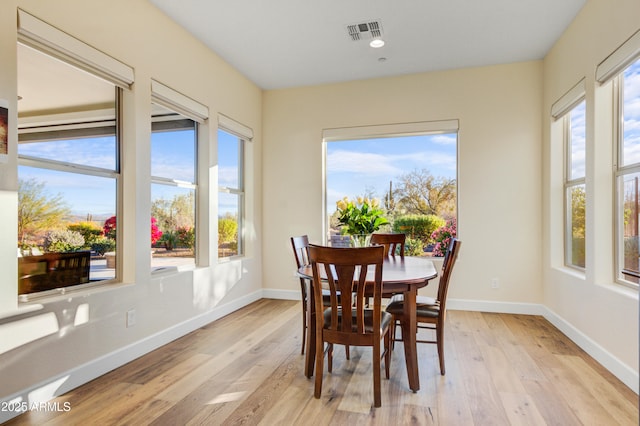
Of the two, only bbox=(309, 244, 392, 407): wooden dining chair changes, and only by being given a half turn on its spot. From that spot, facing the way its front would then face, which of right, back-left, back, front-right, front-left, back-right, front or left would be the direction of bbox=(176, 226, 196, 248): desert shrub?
back-right

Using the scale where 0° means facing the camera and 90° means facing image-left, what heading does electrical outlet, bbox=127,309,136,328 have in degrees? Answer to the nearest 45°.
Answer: approximately 315°

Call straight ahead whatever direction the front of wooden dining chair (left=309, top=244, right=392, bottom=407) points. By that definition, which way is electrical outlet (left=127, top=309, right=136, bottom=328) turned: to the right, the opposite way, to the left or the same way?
to the right

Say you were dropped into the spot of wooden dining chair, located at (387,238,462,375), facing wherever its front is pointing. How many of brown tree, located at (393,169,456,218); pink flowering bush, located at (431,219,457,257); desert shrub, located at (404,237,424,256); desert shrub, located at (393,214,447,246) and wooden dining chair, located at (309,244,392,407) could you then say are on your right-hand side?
4

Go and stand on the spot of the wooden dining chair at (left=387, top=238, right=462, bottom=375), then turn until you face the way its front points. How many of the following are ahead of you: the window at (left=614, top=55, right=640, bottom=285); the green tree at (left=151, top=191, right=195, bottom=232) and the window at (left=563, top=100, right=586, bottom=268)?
1

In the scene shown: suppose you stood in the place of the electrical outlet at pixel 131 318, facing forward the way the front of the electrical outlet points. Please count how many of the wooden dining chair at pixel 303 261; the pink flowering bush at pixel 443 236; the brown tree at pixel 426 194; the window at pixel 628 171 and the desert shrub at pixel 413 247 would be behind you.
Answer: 0

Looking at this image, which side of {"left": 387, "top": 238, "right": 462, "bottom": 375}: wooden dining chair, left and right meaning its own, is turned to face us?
left

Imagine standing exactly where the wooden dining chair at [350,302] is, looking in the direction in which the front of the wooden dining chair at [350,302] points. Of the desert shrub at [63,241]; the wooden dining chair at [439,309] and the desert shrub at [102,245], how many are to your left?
2

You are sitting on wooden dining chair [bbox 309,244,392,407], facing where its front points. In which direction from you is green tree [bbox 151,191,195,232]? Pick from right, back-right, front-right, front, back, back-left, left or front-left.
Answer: front-left

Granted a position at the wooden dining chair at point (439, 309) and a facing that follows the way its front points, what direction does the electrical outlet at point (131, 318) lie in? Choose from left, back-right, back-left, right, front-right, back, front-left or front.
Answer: front

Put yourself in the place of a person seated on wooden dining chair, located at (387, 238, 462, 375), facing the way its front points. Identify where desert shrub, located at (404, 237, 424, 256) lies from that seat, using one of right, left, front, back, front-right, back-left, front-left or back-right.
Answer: right

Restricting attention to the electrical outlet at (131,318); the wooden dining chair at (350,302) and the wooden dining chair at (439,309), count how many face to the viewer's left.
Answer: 1

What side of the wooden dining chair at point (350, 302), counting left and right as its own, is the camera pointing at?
back

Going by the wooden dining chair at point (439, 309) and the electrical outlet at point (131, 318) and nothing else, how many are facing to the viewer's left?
1

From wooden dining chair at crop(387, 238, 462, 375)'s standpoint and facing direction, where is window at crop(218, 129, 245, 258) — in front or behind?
in front

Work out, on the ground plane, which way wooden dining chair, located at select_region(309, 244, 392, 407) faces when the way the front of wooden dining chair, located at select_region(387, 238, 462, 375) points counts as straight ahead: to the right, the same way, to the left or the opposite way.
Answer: to the right

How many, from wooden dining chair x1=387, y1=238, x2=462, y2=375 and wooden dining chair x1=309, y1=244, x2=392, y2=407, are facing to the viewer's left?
1

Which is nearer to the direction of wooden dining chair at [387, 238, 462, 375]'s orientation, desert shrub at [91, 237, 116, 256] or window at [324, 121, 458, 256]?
the desert shrub
